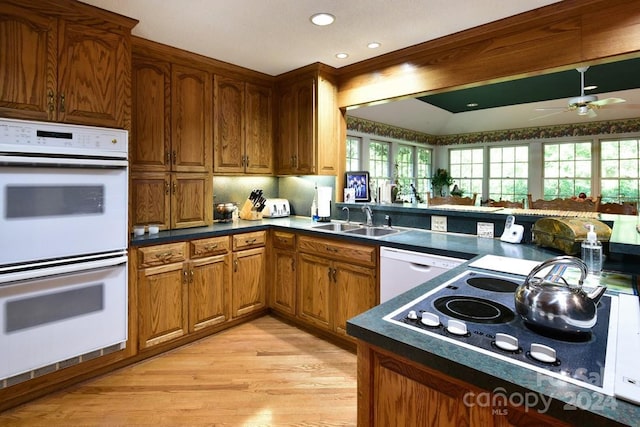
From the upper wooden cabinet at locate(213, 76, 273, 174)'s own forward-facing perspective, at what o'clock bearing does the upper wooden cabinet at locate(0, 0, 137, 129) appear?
the upper wooden cabinet at locate(0, 0, 137, 129) is roughly at 3 o'clock from the upper wooden cabinet at locate(213, 76, 273, 174).

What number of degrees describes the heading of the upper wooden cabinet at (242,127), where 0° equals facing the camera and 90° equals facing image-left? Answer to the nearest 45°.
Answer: approximately 315°

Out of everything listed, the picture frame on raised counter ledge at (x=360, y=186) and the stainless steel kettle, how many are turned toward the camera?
1

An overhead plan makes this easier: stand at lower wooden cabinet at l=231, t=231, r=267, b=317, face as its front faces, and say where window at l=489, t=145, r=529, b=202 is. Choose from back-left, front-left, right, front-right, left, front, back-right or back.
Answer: left

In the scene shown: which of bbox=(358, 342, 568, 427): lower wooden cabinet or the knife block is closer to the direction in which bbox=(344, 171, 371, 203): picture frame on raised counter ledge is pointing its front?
the lower wooden cabinet

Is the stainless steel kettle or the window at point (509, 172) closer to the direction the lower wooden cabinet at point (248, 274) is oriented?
the stainless steel kettle

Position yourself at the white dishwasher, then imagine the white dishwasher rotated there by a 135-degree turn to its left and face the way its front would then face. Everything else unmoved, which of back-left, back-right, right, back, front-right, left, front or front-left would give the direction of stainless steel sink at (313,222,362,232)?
back-left

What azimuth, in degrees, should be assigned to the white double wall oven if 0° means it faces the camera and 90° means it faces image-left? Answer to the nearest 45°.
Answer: approximately 315°

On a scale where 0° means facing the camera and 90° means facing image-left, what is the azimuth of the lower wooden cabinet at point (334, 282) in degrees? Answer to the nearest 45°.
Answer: approximately 45°

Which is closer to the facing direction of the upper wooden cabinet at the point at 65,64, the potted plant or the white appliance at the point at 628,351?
the white appliance
